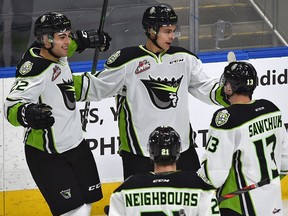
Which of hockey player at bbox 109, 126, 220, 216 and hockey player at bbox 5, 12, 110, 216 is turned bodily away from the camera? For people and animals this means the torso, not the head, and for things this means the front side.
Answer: hockey player at bbox 109, 126, 220, 216

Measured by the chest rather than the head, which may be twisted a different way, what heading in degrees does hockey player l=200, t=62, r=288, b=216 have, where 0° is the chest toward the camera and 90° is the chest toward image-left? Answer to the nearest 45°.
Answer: approximately 135°

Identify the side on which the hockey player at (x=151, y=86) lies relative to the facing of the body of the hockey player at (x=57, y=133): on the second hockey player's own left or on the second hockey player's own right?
on the second hockey player's own left

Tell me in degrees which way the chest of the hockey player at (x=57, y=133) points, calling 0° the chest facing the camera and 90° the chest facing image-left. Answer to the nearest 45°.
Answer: approximately 315°

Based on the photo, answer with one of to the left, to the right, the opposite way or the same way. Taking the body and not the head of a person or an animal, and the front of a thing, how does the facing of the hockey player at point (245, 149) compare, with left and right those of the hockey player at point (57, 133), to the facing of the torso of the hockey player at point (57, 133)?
the opposite way

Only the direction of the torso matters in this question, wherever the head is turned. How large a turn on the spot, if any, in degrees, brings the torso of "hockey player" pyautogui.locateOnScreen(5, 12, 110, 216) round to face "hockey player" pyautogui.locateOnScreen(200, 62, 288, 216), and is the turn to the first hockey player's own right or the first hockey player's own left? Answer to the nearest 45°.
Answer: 0° — they already face them

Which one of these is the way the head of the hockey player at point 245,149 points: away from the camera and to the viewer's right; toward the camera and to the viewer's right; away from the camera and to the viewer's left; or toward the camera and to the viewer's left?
away from the camera and to the viewer's left

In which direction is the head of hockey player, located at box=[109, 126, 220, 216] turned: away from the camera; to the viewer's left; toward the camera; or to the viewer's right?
away from the camera

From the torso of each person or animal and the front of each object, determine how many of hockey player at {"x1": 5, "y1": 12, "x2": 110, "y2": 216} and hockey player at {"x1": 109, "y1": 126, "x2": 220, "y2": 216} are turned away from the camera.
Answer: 1

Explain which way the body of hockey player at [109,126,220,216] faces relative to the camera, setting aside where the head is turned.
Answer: away from the camera

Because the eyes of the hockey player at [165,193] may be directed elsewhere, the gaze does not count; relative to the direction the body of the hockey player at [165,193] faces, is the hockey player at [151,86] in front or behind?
in front
